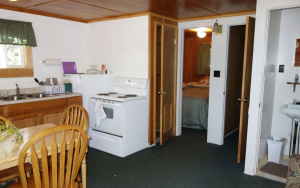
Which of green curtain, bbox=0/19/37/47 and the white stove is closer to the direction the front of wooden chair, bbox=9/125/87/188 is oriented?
the green curtain

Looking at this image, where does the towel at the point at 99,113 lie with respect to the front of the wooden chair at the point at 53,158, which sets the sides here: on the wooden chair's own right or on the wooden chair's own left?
on the wooden chair's own right

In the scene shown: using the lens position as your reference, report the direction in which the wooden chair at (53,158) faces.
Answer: facing away from the viewer and to the left of the viewer

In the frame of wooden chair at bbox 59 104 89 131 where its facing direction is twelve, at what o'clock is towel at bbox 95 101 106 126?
The towel is roughly at 5 o'clock from the wooden chair.

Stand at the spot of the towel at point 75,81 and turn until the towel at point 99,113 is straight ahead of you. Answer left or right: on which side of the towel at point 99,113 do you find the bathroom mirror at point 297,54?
left

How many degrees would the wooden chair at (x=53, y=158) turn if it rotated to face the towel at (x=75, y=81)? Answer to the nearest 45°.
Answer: approximately 45° to its right

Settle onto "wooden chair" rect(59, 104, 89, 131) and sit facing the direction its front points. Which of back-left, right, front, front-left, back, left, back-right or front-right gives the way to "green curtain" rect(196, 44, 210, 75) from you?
back

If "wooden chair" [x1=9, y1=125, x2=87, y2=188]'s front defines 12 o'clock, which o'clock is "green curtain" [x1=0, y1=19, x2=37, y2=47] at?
The green curtain is roughly at 1 o'clock from the wooden chair.
